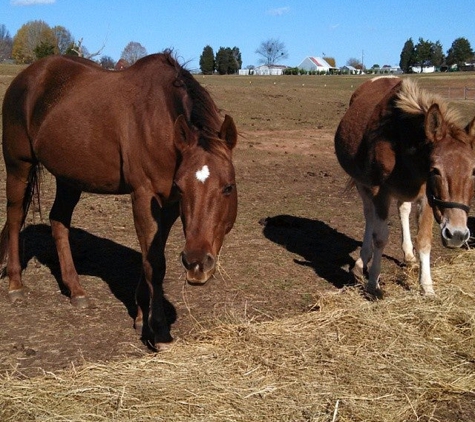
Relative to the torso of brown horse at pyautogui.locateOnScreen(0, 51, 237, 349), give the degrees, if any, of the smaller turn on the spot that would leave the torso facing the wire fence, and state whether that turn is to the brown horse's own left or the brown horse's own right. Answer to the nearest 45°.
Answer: approximately 90° to the brown horse's own left

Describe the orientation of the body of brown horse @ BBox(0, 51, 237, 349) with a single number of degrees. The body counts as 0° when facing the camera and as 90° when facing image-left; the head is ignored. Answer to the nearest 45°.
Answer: approximately 315°

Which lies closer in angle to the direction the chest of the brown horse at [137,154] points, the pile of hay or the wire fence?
the pile of hay

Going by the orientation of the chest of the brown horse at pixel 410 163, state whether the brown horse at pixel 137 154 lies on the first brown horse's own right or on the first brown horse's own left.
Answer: on the first brown horse's own right

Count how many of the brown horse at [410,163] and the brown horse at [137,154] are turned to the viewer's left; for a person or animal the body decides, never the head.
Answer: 0

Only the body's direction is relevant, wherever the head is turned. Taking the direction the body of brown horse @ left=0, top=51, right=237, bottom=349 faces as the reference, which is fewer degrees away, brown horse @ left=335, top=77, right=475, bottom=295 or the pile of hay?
the pile of hay

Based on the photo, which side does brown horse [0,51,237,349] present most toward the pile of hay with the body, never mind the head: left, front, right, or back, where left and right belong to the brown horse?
front

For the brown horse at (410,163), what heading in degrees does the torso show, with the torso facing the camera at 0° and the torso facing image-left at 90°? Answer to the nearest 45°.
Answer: approximately 315°

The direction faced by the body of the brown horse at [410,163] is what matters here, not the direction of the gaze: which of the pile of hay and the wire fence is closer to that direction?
the pile of hay
